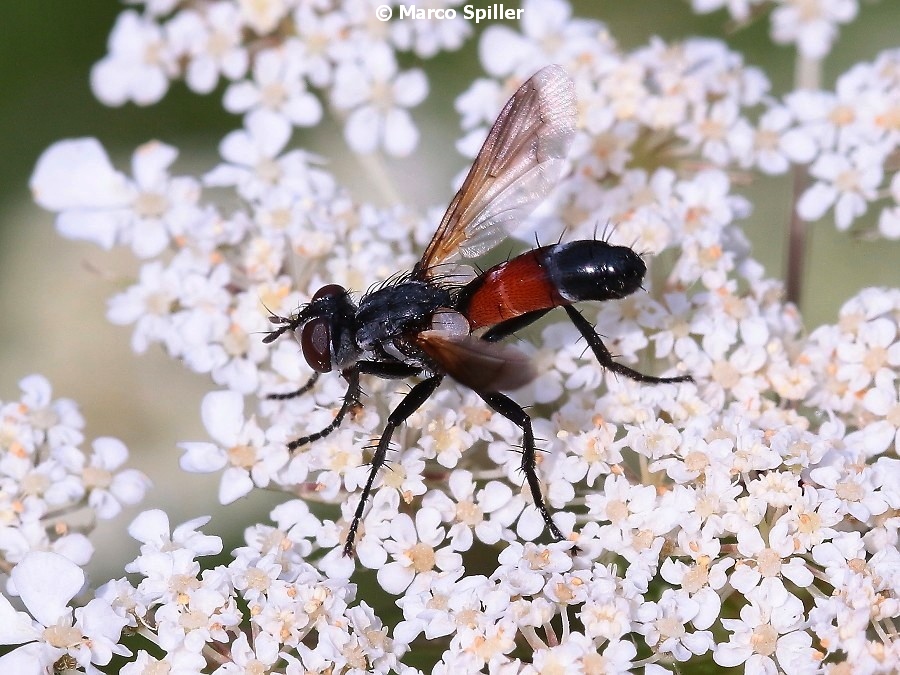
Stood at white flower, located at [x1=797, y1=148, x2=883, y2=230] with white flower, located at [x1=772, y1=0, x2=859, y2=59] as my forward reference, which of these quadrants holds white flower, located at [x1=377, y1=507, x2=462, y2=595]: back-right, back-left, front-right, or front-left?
back-left

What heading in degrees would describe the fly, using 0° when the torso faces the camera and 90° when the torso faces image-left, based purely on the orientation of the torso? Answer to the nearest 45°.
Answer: approximately 90°

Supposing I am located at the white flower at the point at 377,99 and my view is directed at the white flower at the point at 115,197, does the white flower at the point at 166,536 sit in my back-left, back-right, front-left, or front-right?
front-left

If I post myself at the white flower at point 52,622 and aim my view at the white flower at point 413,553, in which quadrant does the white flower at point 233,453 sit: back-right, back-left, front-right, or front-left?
front-left
